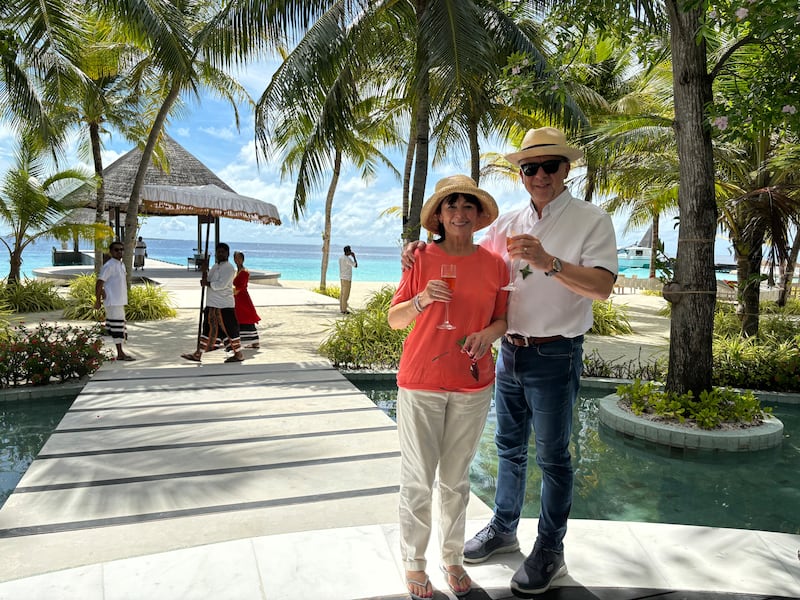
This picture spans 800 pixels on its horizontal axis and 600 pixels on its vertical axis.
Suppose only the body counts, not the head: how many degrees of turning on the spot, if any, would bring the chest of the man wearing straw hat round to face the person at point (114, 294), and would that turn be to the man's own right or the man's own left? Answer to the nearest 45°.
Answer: approximately 90° to the man's own right

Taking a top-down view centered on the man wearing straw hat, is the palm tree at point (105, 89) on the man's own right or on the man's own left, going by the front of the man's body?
on the man's own right

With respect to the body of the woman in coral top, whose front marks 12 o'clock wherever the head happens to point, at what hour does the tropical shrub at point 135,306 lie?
The tropical shrub is roughly at 5 o'clock from the woman in coral top.

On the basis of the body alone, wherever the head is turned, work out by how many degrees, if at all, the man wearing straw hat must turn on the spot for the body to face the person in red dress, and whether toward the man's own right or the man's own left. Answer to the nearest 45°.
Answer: approximately 90° to the man's own right

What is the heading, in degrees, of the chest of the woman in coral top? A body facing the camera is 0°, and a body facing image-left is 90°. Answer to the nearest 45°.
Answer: approximately 0°

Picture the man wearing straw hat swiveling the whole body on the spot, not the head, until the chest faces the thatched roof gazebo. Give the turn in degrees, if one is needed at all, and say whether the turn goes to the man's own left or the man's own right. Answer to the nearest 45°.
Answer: approximately 90° to the man's own right

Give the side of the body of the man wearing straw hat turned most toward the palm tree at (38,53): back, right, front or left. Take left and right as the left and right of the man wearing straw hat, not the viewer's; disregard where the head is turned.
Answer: right

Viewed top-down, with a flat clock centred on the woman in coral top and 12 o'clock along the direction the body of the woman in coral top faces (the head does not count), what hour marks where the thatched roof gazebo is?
The thatched roof gazebo is roughly at 5 o'clock from the woman in coral top.

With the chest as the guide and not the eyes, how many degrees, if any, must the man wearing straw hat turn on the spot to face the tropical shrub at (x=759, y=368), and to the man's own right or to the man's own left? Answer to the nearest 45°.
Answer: approximately 180°

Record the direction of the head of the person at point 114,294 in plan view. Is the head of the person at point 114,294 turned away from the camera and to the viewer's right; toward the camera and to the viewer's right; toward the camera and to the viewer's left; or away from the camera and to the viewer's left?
toward the camera and to the viewer's right
